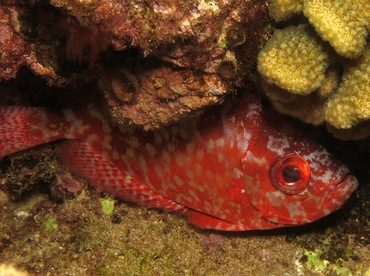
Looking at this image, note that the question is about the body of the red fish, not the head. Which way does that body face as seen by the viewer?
to the viewer's right
